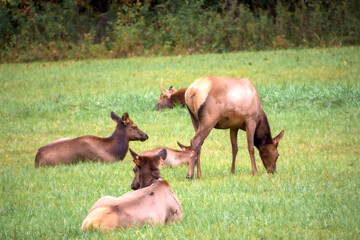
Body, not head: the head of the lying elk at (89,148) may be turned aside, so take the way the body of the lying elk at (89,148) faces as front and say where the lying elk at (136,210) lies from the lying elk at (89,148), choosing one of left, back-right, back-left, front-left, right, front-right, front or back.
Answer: right

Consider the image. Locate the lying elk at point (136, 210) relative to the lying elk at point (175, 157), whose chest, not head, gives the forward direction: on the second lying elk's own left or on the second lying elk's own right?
on the second lying elk's own right

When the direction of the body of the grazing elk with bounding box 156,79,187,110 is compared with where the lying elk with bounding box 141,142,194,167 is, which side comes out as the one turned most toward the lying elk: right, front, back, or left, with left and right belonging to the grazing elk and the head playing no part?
left

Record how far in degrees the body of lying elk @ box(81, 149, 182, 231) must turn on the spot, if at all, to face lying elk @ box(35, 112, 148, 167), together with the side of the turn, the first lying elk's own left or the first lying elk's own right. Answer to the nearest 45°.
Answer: approximately 45° to the first lying elk's own left

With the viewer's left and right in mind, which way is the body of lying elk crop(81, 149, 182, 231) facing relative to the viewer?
facing away from the viewer and to the right of the viewer

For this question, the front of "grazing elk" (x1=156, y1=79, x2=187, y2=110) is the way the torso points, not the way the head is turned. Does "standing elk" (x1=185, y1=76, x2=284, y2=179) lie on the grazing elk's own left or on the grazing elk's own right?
on the grazing elk's own left

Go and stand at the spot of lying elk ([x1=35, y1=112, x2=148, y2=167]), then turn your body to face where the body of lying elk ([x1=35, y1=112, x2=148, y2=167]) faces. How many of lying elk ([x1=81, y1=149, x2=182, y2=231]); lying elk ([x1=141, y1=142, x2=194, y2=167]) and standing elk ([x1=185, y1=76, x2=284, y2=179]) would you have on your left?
0

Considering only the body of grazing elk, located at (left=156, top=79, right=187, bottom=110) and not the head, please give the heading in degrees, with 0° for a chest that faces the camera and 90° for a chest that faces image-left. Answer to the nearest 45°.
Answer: approximately 90°

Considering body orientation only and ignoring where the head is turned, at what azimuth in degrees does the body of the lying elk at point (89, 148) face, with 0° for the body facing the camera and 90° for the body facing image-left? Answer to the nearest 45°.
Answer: approximately 270°

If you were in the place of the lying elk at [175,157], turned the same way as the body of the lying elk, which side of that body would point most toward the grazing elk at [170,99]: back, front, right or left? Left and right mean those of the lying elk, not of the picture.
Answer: left

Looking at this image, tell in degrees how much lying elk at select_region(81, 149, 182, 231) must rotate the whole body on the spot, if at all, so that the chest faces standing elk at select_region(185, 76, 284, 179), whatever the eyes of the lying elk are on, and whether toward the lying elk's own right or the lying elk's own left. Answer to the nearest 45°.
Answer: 0° — it already faces it

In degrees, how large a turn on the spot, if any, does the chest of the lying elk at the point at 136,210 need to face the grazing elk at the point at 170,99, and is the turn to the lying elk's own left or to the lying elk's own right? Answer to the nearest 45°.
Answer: approximately 45° to the lying elk's own left

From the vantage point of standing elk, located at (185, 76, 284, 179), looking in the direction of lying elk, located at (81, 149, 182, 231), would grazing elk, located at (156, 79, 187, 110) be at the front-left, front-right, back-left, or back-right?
back-right
